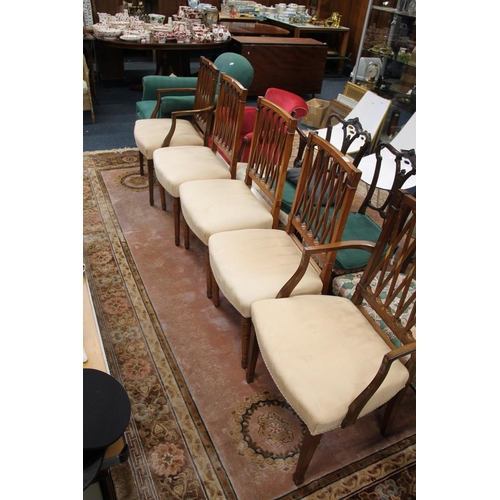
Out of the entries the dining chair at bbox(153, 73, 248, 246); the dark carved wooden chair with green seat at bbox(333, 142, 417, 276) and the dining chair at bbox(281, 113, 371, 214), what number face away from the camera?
0

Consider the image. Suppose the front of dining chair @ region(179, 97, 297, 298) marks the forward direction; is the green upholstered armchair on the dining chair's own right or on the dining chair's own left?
on the dining chair's own right

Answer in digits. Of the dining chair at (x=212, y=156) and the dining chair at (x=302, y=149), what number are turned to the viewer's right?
0

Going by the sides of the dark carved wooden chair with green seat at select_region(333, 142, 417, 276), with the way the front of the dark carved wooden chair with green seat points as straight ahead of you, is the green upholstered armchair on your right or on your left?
on your right

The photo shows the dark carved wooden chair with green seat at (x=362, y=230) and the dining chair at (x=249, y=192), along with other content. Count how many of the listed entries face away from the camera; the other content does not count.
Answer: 0

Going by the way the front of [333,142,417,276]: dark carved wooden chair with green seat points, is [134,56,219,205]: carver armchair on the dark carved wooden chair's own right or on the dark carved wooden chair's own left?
on the dark carved wooden chair's own right

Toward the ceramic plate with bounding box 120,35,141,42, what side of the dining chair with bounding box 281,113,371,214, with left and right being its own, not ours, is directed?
right

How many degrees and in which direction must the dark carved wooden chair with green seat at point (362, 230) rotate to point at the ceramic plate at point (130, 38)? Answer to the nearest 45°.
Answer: approximately 90° to its right

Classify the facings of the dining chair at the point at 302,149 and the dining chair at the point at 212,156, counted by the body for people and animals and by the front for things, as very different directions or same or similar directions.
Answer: same or similar directions

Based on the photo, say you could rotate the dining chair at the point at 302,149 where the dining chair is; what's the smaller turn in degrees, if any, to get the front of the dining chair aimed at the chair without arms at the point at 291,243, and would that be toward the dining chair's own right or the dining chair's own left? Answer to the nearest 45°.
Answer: approximately 45° to the dining chair's own left

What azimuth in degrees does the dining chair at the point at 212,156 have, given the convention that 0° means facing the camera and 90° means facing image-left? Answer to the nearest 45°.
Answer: approximately 45°

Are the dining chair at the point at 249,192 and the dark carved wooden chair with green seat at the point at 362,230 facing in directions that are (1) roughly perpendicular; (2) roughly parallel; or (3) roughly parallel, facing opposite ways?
roughly parallel

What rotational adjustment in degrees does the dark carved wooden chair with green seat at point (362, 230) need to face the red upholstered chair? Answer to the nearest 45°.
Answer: approximately 90° to its right

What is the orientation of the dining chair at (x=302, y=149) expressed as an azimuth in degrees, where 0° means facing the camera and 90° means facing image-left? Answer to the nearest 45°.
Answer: approximately 45°
